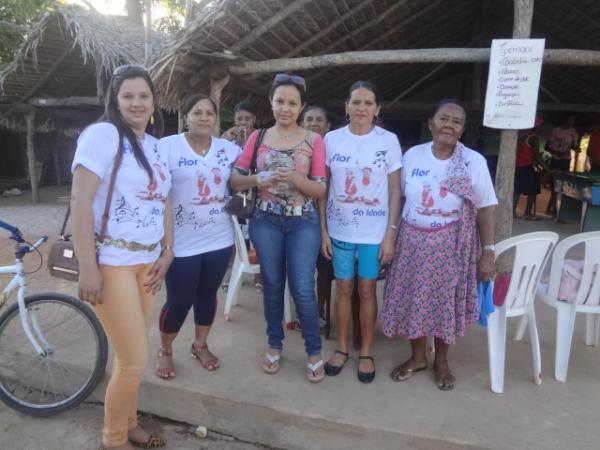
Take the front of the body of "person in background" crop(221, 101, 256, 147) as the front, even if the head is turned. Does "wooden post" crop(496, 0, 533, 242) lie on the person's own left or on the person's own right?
on the person's own left

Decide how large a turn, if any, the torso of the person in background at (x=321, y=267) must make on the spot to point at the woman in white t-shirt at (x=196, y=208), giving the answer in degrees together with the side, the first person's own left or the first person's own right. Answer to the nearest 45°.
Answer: approximately 45° to the first person's own right

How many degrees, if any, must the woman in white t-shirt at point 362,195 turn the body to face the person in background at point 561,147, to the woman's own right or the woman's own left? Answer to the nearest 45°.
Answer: approximately 135° to the woman's own left

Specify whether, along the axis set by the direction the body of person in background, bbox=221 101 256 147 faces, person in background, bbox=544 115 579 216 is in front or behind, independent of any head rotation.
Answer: behind

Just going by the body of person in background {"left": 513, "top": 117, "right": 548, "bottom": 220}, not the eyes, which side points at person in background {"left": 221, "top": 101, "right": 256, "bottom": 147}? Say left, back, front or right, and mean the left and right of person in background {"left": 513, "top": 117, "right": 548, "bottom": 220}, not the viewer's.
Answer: right

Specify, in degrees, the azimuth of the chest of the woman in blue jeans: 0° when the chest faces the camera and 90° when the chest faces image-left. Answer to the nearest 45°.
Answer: approximately 0°
